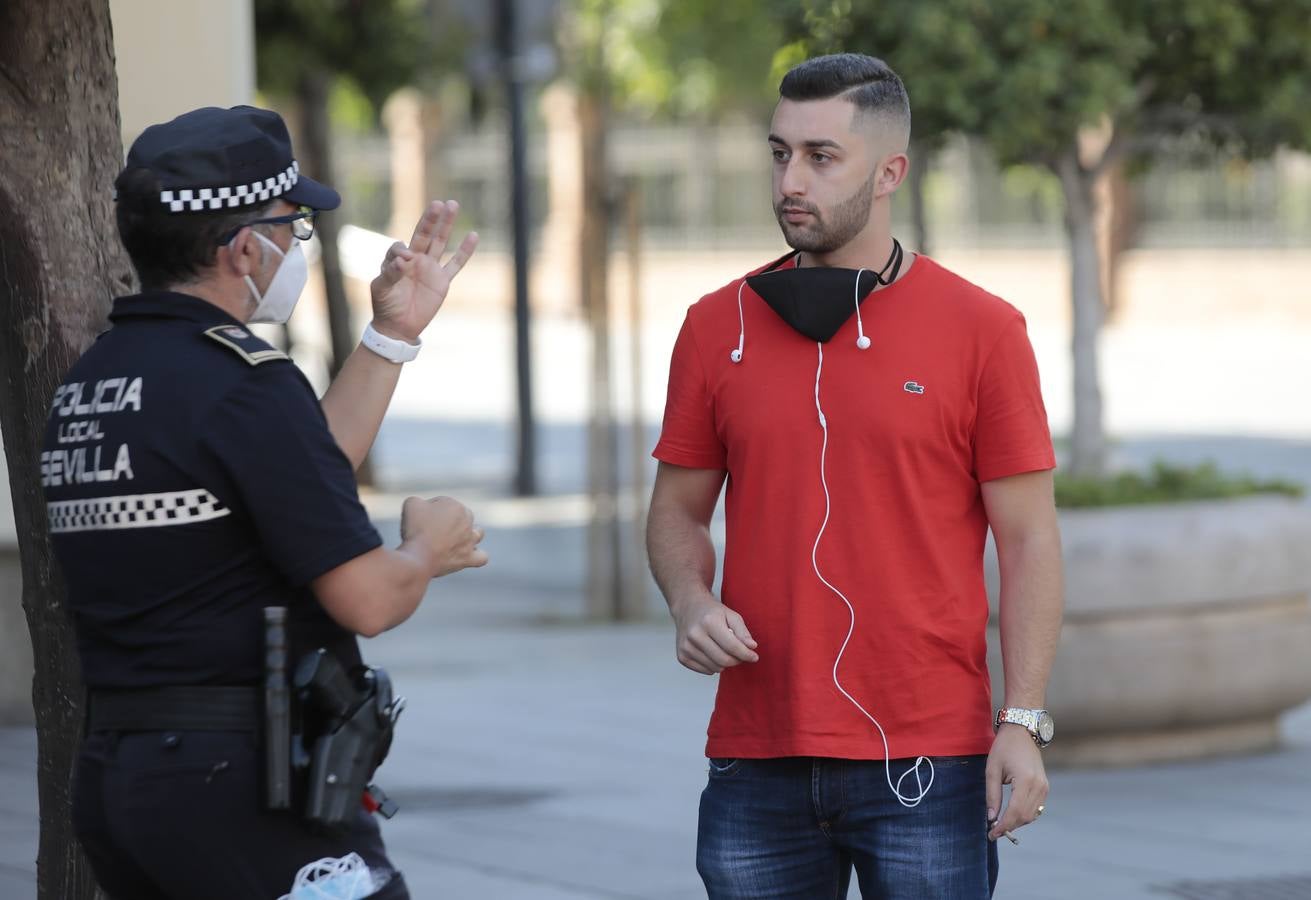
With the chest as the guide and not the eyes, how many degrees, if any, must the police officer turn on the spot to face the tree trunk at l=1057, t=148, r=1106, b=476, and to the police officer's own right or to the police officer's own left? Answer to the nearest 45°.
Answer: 0° — they already face it

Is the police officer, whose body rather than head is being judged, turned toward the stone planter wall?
yes

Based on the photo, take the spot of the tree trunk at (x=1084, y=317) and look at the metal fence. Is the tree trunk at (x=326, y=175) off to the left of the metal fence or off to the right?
left

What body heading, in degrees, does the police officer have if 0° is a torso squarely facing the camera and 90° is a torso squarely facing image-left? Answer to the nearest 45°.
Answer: approximately 225°

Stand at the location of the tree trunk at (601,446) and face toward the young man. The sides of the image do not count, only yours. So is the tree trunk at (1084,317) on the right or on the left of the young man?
left

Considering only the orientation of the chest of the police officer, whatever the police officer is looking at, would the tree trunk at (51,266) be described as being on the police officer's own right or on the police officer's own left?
on the police officer's own left

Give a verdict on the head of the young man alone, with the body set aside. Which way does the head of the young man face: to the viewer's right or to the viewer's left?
to the viewer's left

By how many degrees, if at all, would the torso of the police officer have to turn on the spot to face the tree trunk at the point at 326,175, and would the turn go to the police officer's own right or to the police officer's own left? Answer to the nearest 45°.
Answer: approximately 45° to the police officer's own left

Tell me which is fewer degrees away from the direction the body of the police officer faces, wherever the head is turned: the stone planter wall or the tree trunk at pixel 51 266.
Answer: the stone planter wall

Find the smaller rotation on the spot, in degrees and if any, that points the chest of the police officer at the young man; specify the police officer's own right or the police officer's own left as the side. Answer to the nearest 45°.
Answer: approximately 45° to the police officer's own right
